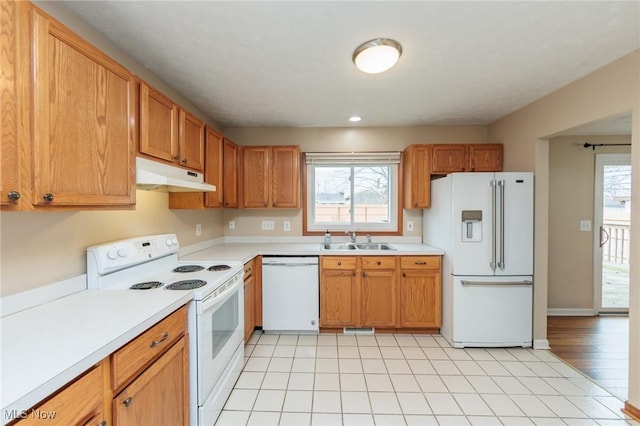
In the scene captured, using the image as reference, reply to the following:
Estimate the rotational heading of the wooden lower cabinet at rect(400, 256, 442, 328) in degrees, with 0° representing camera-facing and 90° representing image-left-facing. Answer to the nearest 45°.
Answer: approximately 0°

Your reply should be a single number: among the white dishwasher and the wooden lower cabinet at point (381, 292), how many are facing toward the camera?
2

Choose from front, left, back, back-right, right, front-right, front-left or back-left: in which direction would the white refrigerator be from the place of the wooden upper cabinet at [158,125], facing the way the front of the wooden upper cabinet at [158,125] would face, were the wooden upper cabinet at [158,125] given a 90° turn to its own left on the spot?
front-right

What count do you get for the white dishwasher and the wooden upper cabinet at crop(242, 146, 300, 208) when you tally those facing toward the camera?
2

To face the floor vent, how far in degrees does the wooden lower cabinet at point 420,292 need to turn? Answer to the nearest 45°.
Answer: approximately 90° to its right

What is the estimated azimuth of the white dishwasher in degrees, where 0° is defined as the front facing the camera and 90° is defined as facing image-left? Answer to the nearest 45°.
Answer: approximately 0°

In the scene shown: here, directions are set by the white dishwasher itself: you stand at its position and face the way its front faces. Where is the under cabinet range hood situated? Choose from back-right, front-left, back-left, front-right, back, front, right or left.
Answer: front-right

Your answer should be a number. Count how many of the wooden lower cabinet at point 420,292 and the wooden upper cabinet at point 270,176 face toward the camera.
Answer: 2

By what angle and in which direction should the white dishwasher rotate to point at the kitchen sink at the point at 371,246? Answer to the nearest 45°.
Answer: approximately 90° to its left

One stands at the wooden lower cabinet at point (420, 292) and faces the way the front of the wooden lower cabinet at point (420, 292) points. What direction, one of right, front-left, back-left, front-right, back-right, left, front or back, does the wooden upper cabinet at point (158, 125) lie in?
front-right

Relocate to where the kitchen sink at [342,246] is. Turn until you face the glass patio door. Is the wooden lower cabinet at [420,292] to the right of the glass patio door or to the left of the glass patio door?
right

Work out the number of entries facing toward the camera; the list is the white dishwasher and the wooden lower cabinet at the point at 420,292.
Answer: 2
